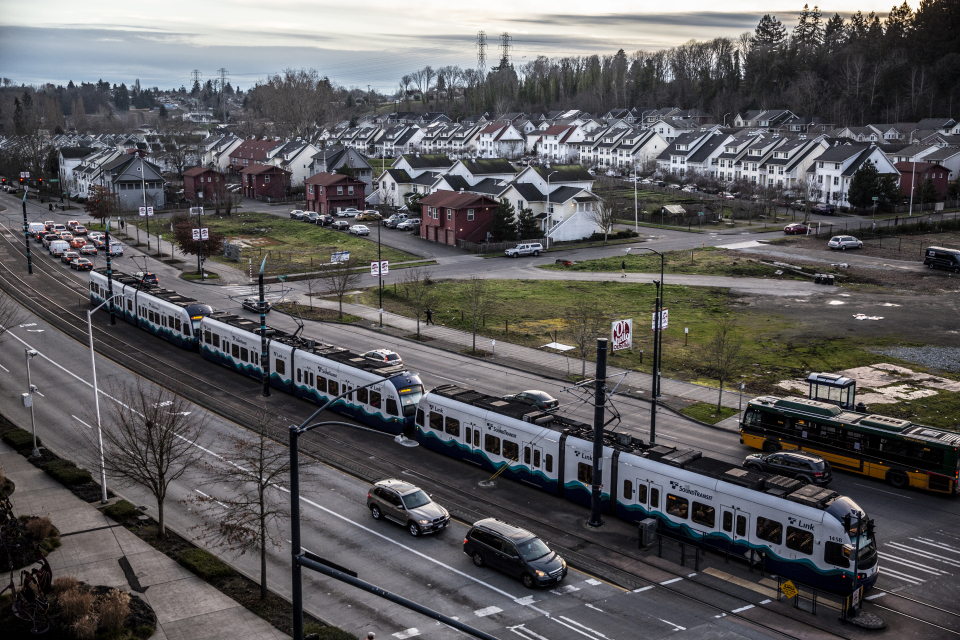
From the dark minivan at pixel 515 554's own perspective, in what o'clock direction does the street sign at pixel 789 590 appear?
The street sign is roughly at 11 o'clock from the dark minivan.

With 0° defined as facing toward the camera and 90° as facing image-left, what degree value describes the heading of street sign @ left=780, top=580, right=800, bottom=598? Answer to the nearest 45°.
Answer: approximately 0°

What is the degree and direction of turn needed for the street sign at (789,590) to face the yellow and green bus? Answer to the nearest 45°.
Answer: approximately 180°

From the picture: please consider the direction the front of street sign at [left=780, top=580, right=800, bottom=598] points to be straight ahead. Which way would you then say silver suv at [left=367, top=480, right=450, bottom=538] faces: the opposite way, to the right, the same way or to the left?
to the left

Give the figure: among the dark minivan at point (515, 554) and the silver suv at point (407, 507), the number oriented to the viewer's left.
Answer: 0

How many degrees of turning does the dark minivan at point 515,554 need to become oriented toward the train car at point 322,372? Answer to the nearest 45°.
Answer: approximately 180°

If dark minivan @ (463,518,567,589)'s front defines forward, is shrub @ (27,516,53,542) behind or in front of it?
behind

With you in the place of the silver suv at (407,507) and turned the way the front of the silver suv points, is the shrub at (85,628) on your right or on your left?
on your right

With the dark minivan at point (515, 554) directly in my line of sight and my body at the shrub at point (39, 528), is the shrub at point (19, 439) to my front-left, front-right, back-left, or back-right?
back-left

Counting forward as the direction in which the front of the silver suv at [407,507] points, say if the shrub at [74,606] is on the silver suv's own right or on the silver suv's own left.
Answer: on the silver suv's own right
